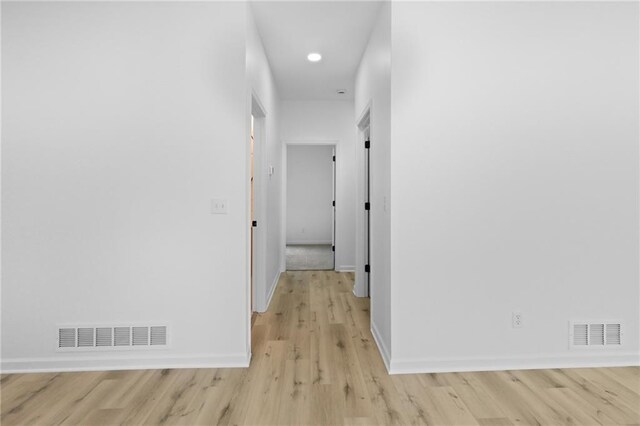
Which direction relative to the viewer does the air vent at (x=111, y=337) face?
toward the camera

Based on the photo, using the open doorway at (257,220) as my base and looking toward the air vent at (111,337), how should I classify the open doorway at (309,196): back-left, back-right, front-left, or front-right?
back-right

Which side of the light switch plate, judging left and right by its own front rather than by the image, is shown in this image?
front

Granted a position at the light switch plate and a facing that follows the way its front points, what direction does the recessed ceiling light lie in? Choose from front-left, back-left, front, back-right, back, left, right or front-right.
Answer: back-left

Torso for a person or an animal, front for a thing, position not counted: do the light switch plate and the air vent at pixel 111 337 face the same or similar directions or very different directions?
same or similar directions

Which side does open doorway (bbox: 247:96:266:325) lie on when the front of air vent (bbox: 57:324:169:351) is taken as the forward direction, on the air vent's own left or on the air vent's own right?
on the air vent's own left

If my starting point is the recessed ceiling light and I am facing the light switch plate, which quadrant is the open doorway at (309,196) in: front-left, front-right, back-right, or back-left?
back-right

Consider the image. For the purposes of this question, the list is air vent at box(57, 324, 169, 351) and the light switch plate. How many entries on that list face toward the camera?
2

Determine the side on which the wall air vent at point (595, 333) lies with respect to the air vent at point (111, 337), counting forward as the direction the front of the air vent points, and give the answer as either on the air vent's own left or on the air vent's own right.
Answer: on the air vent's own left

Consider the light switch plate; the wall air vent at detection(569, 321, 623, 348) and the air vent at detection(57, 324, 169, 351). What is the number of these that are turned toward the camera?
3
